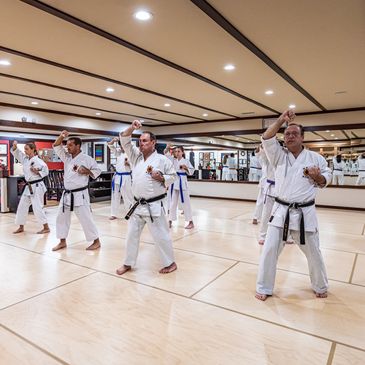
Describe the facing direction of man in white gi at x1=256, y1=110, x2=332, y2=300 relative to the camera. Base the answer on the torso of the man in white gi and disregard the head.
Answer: toward the camera

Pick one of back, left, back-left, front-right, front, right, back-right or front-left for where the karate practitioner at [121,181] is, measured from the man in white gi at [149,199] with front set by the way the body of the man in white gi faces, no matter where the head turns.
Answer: back-right

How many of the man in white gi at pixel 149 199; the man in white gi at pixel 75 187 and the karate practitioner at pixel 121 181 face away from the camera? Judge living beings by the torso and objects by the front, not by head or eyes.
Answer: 0

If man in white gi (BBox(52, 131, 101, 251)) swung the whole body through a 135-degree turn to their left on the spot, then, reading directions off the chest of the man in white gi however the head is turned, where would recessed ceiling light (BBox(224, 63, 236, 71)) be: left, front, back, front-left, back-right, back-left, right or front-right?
front

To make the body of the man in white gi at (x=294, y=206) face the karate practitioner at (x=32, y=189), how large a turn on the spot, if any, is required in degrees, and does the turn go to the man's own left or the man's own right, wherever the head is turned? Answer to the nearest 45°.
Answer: approximately 90° to the man's own right

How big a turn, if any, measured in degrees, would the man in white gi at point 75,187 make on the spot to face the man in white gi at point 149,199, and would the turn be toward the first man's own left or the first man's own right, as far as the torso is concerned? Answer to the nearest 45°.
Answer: approximately 90° to the first man's own left
